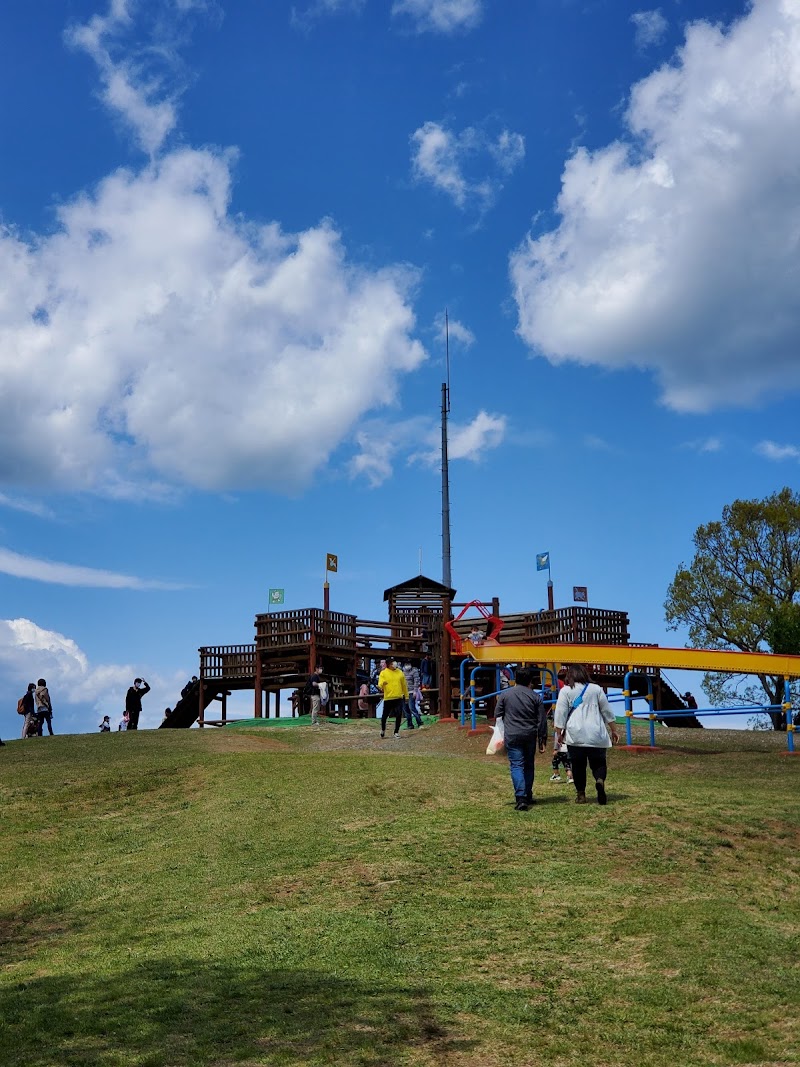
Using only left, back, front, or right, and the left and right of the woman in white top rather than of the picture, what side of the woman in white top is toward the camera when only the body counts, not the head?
back

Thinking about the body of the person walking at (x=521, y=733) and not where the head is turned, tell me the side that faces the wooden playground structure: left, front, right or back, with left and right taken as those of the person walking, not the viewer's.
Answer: front

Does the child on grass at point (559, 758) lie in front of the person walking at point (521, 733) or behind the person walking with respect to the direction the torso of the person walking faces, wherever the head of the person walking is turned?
in front

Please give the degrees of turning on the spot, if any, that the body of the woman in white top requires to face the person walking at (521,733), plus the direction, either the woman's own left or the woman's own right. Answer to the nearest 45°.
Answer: approximately 90° to the woman's own left

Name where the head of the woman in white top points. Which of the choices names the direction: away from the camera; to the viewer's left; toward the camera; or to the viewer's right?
away from the camera

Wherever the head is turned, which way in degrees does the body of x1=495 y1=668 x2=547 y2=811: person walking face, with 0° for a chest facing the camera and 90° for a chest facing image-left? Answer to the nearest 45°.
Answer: approximately 180°

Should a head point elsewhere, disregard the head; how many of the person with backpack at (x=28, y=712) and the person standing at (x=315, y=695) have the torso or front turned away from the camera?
0

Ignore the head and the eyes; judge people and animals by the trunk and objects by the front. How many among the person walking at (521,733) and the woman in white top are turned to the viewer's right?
0

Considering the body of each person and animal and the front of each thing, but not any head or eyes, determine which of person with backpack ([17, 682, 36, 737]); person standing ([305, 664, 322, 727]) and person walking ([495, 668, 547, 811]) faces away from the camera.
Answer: person walking ([495, 668, 547, 811])

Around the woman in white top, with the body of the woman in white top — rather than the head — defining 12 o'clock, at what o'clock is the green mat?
The green mat is roughly at 11 o'clock from the woman in white top.

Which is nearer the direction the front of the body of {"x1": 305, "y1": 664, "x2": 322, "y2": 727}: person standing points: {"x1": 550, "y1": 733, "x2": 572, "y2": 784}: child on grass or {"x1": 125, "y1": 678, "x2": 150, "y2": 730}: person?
the child on grass
